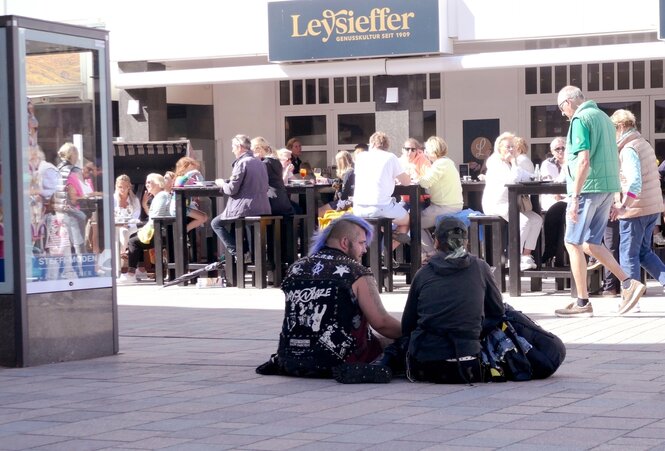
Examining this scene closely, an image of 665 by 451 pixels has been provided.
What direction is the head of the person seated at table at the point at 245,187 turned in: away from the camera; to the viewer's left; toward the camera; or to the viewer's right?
to the viewer's left

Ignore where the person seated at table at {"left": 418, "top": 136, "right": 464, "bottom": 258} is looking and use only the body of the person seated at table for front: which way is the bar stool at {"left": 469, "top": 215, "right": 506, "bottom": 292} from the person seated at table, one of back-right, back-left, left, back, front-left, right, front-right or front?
back

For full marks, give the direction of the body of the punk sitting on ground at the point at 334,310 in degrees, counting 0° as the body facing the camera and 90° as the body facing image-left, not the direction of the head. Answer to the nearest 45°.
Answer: approximately 225°

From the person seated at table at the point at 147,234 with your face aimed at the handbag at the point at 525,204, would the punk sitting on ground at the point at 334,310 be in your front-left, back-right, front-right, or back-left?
front-right

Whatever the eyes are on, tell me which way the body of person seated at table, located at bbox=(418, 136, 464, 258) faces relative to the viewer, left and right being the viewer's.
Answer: facing away from the viewer and to the left of the viewer

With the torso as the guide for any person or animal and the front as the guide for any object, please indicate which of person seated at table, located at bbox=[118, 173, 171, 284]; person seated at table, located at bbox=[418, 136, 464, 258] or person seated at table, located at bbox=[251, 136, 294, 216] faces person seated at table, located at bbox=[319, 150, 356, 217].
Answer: person seated at table, located at bbox=[418, 136, 464, 258]

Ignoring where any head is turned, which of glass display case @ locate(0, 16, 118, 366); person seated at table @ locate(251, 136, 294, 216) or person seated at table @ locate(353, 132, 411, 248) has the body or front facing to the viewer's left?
person seated at table @ locate(251, 136, 294, 216)

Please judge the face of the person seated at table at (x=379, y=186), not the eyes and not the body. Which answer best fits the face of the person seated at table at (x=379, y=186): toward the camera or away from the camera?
away from the camera
